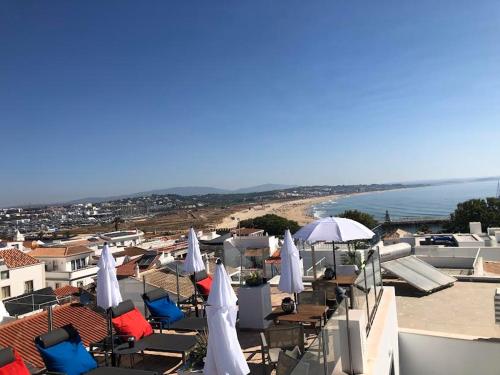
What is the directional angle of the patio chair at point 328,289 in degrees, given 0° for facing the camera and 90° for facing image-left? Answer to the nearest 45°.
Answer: approximately 180°

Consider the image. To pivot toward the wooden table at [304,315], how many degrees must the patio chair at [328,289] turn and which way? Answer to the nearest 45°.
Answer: approximately 180°
